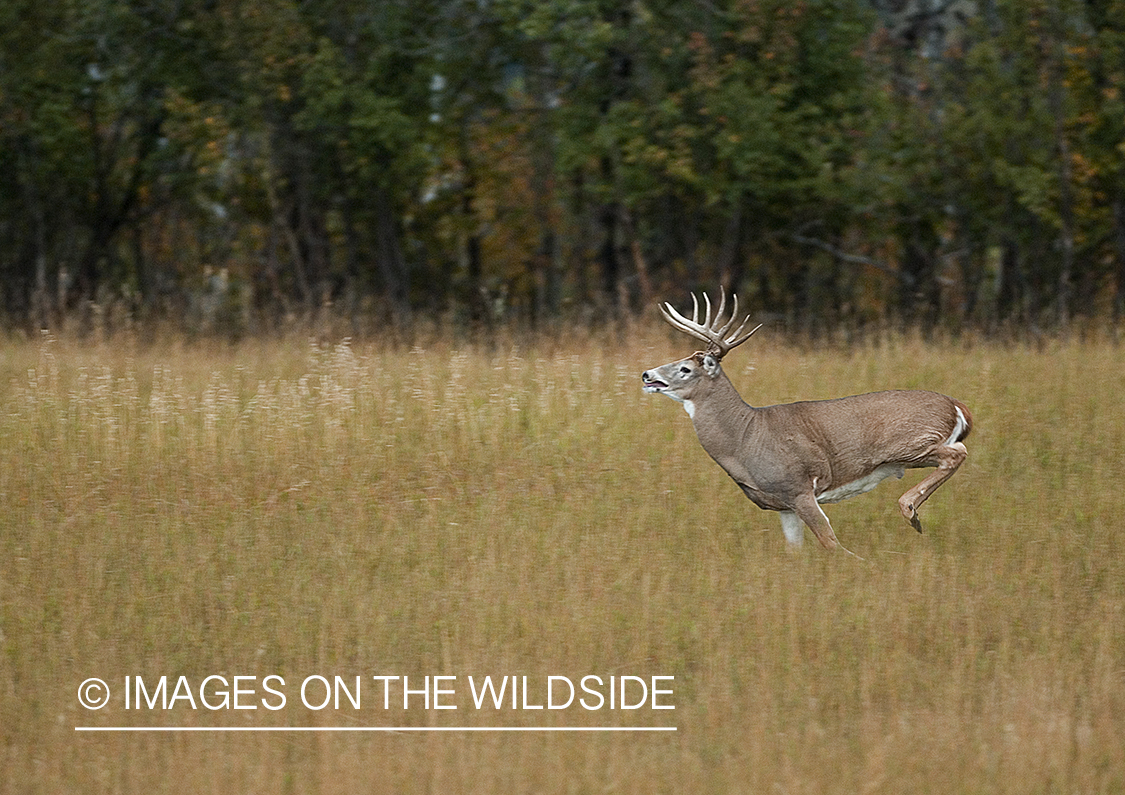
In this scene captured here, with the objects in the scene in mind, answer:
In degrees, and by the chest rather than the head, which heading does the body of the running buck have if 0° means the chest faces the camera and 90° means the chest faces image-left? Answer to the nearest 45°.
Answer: approximately 90°
